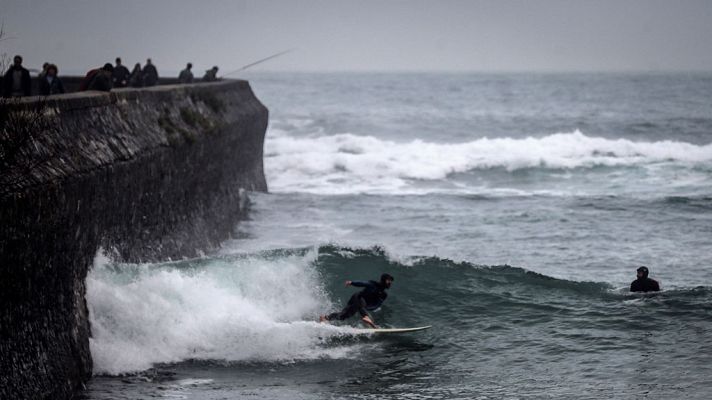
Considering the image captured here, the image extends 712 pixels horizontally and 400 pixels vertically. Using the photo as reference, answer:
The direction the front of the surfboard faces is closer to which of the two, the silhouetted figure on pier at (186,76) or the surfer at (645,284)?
the surfer

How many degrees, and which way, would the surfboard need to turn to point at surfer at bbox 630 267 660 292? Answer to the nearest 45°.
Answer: approximately 45° to its left

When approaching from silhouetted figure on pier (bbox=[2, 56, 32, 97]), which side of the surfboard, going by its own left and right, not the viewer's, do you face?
back

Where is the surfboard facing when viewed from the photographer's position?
facing to the right of the viewer

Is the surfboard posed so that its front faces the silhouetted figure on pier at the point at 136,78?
no

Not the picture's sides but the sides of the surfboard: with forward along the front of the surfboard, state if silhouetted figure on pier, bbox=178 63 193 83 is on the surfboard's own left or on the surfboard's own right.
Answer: on the surfboard's own left

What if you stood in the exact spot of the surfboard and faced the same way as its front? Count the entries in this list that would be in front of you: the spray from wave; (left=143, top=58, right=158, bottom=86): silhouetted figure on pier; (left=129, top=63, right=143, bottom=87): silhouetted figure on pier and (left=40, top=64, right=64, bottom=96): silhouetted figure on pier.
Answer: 0

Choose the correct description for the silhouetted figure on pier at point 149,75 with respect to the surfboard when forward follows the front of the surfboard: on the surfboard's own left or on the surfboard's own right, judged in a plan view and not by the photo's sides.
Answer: on the surfboard's own left

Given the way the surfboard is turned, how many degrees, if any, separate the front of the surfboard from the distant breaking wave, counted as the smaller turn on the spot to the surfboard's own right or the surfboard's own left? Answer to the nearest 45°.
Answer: approximately 90° to the surfboard's own left

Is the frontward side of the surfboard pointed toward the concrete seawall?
no

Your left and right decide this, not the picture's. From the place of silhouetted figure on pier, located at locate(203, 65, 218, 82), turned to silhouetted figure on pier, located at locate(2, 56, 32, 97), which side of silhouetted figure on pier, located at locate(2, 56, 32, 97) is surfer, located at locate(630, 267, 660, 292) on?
left

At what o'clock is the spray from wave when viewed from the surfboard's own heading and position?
The spray from wave is roughly at 5 o'clock from the surfboard.

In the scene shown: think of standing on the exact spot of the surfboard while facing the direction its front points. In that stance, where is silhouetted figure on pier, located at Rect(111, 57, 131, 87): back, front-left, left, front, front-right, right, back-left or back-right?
back-left

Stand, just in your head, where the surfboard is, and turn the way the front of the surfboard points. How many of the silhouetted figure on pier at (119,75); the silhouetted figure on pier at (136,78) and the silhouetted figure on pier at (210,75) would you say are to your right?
0

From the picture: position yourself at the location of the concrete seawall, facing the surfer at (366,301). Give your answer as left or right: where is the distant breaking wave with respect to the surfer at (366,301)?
left
